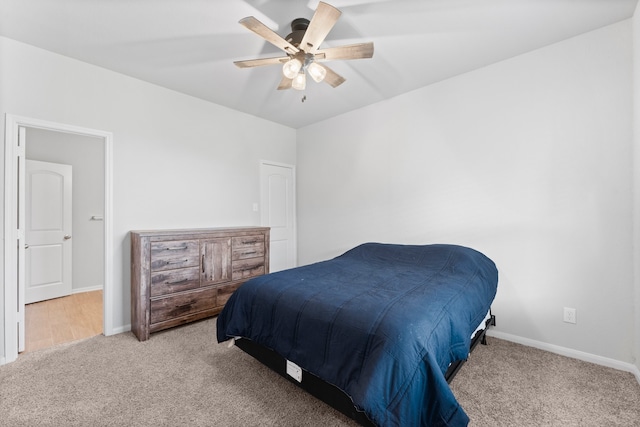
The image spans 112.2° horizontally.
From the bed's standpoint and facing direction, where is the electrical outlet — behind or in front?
behind

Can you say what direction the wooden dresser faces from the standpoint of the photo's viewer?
facing the viewer and to the right of the viewer

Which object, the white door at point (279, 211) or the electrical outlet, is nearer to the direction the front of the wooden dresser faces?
the electrical outlet

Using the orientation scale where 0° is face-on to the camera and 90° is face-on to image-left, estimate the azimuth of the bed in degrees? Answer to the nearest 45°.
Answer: approximately 45°

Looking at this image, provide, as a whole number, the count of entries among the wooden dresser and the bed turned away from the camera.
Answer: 0

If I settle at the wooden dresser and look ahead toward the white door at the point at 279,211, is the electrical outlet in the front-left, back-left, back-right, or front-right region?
front-right

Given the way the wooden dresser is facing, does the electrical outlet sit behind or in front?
in front

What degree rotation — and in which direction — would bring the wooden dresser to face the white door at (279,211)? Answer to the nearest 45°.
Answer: approximately 90° to its left

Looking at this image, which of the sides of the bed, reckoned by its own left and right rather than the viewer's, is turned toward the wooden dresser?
right

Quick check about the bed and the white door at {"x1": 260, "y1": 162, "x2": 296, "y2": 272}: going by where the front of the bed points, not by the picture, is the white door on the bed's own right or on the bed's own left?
on the bed's own right
